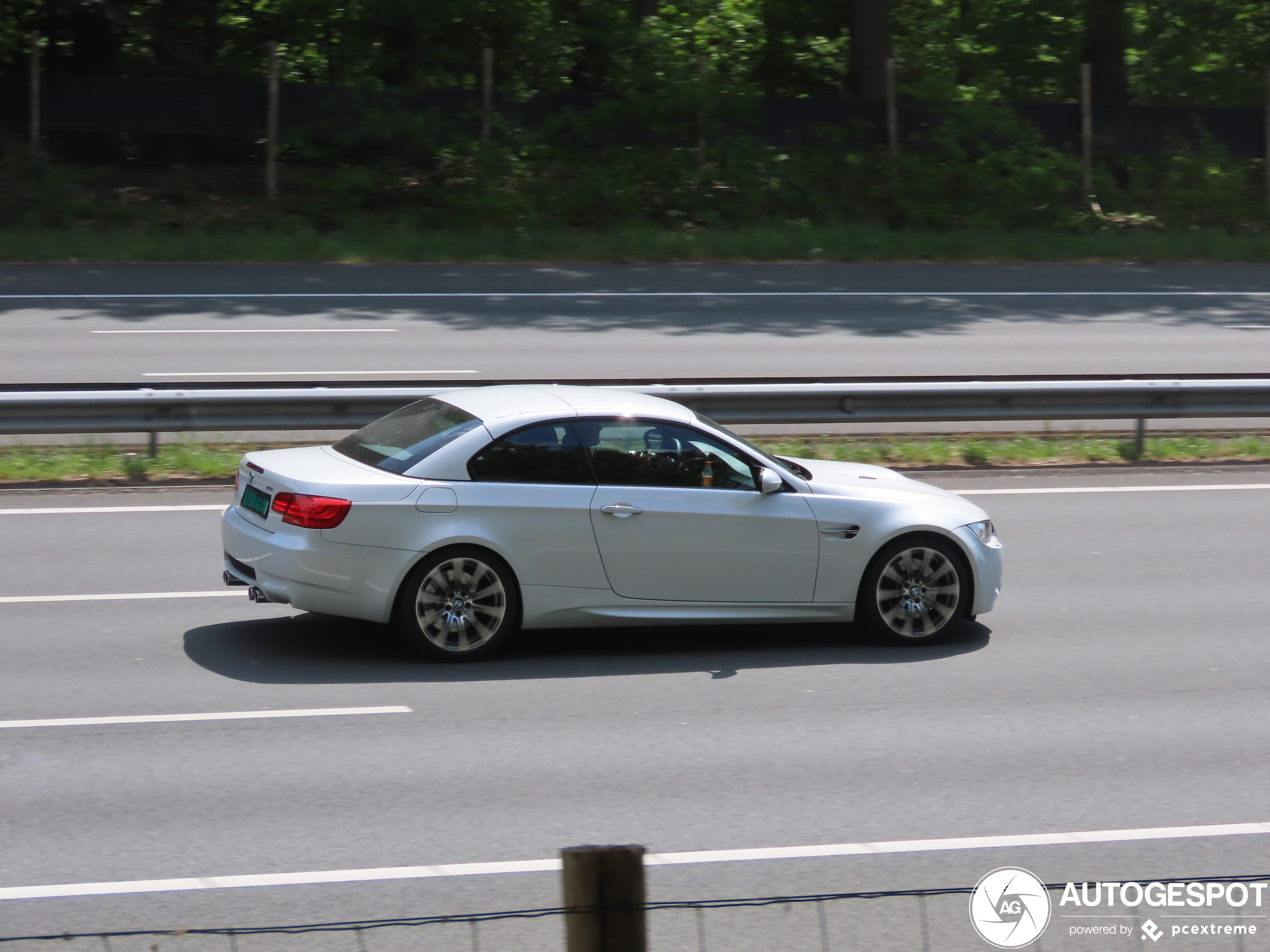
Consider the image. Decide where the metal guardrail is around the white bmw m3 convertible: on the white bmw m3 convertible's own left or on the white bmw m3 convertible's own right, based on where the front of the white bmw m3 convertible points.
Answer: on the white bmw m3 convertible's own left

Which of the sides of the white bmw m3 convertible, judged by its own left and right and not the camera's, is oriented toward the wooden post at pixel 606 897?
right

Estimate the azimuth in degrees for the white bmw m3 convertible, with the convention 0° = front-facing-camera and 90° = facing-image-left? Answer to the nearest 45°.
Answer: approximately 270°

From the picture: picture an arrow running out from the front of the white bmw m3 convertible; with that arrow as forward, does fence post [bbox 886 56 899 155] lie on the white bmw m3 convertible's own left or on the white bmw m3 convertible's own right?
on the white bmw m3 convertible's own left

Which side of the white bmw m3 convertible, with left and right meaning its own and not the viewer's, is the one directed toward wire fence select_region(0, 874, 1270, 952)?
right

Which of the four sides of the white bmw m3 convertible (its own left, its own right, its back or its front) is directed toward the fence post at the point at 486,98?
left

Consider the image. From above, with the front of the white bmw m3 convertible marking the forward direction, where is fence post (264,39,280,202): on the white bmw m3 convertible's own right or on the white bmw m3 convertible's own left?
on the white bmw m3 convertible's own left

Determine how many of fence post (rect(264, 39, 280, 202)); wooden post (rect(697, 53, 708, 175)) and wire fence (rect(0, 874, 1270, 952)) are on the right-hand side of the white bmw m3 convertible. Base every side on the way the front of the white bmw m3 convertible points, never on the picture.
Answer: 1
